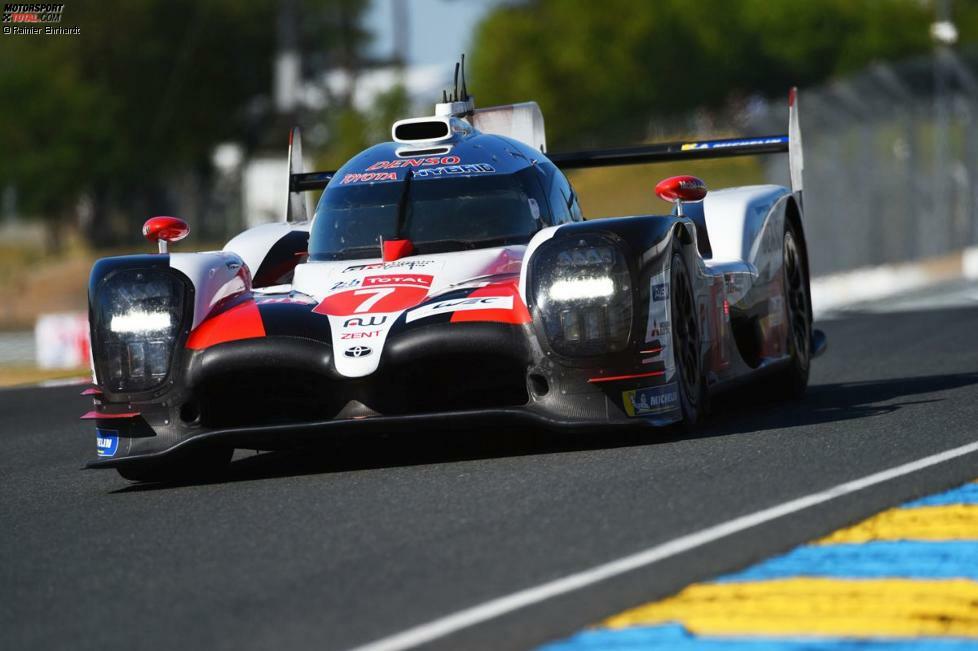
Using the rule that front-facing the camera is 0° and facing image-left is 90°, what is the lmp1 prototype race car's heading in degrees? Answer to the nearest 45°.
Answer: approximately 0°
